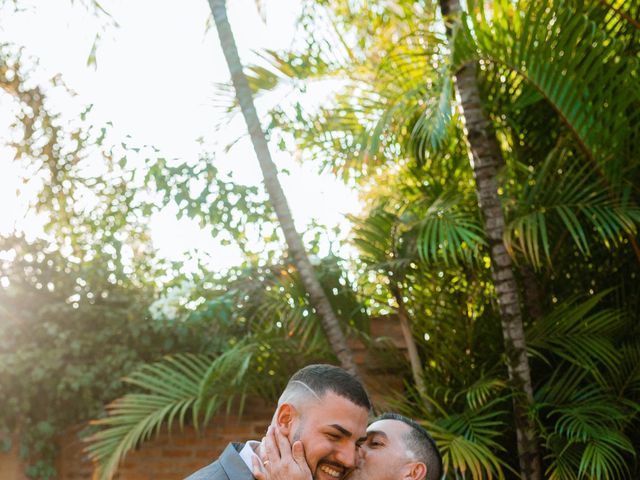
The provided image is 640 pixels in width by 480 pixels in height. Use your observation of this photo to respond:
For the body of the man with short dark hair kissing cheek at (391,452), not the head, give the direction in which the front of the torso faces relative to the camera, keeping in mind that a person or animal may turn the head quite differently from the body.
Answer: to the viewer's left

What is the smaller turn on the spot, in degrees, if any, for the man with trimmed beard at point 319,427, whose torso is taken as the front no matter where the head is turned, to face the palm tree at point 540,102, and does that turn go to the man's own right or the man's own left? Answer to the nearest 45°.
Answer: approximately 90° to the man's own left

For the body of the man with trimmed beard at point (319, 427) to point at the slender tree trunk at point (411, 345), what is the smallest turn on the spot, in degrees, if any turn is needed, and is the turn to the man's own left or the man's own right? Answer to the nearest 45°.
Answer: approximately 135° to the man's own left

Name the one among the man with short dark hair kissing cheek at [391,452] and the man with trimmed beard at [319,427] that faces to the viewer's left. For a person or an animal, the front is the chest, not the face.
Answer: the man with short dark hair kissing cheek at [391,452]

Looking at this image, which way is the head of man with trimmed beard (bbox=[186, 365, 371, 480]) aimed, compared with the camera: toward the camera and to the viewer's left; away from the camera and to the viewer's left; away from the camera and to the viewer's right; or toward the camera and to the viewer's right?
toward the camera and to the viewer's right

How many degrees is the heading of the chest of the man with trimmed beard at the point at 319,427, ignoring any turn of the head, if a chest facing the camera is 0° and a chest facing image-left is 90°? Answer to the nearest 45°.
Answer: approximately 315°

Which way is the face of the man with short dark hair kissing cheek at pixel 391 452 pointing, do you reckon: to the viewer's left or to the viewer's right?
to the viewer's left

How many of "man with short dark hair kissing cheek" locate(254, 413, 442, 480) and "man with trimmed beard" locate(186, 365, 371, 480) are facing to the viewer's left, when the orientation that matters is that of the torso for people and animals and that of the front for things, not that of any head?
1

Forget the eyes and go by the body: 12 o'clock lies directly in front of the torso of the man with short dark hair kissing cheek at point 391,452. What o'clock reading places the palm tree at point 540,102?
The palm tree is roughly at 4 o'clock from the man with short dark hair kissing cheek.

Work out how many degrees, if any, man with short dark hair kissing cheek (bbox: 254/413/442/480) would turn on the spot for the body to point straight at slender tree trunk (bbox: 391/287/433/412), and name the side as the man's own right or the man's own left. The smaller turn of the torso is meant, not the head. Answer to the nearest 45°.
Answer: approximately 90° to the man's own right
